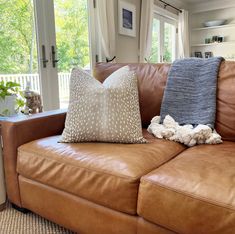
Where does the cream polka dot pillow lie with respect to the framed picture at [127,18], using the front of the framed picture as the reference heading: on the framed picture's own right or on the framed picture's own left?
on the framed picture's own right

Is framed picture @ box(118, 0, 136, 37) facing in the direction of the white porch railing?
no

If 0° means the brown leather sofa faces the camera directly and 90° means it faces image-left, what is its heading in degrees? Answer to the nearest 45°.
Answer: approximately 45°

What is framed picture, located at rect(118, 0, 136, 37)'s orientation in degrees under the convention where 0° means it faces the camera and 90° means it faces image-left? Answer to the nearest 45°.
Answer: approximately 315°

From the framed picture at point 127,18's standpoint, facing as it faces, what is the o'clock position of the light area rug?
The light area rug is roughly at 2 o'clock from the framed picture.

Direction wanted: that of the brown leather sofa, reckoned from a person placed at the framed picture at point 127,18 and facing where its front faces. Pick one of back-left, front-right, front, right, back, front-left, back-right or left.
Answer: front-right

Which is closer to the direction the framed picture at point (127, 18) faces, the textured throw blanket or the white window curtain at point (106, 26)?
the textured throw blanket

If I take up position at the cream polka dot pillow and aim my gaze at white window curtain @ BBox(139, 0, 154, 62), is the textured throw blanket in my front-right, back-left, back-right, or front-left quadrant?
front-right

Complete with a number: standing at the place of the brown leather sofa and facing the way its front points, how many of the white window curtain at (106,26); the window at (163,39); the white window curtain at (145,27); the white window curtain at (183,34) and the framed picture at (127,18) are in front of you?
0

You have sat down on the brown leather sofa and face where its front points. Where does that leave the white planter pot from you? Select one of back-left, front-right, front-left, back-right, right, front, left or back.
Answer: right
